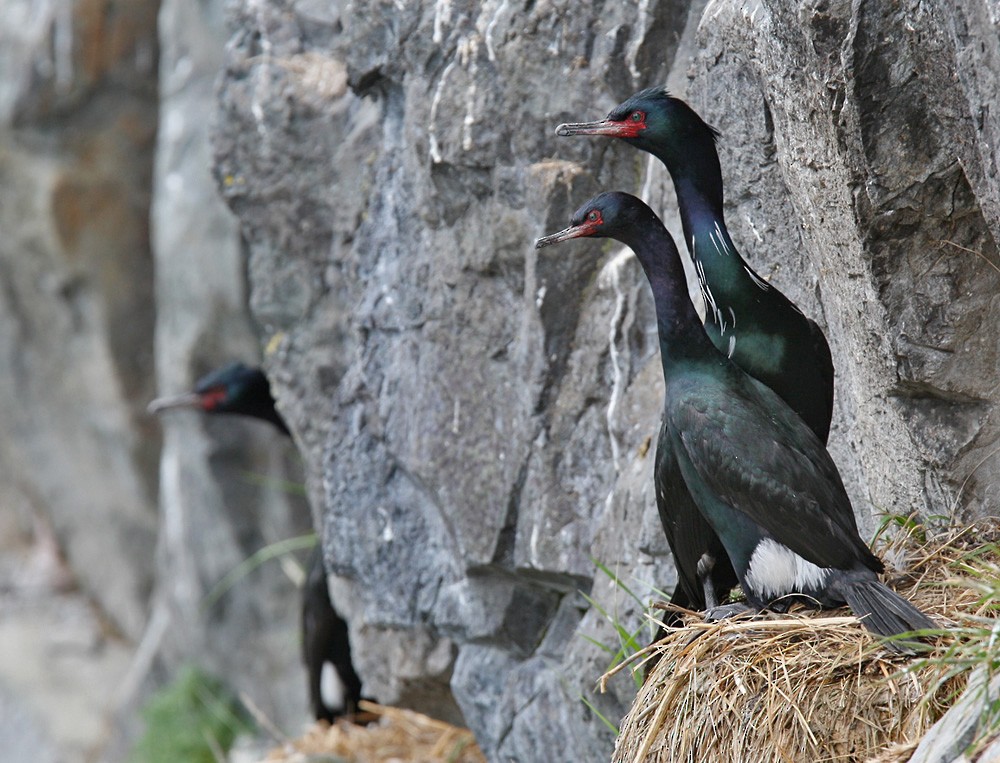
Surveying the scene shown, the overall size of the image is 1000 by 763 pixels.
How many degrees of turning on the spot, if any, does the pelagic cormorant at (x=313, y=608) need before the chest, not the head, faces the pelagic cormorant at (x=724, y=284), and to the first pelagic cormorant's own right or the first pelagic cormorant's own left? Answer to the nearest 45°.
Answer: approximately 90° to the first pelagic cormorant's own left

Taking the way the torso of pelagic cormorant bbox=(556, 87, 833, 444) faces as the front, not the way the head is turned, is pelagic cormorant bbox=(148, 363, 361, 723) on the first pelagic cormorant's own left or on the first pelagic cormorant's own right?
on the first pelagic cormorant's own right

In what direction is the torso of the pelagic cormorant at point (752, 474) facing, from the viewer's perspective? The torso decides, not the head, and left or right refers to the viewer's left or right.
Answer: facing to the left of the viewer

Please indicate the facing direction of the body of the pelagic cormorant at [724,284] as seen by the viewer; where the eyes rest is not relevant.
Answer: to the viewer's left

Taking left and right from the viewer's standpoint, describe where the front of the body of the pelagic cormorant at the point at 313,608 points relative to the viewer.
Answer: facing to the left of the viewer

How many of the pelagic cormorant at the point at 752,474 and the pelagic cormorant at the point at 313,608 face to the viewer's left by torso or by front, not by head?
2

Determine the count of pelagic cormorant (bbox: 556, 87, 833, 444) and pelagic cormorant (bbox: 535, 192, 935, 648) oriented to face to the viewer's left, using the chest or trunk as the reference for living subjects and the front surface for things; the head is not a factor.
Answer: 2

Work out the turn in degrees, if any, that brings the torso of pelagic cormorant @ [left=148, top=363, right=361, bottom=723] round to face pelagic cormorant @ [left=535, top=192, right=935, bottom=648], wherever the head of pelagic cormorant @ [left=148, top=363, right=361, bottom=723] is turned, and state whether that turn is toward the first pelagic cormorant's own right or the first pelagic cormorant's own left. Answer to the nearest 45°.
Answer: approximately 90° to the first pelagic cormorant's own left
